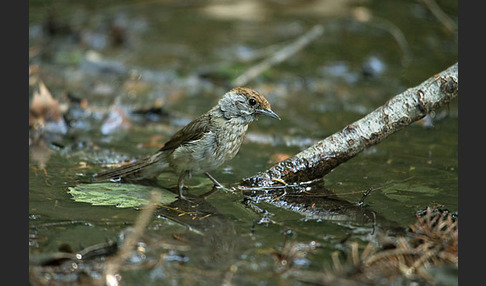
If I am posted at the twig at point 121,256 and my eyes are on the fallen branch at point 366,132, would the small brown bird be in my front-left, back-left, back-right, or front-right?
front-left

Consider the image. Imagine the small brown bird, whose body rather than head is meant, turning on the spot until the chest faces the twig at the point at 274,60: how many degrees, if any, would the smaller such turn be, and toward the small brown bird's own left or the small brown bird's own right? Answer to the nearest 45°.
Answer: approximately 90° to the small brown bird's own left

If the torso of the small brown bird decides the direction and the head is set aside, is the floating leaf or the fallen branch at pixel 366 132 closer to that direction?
the fallen branch

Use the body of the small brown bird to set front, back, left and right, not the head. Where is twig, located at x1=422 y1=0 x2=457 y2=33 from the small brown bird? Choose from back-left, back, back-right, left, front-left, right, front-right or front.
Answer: front-left

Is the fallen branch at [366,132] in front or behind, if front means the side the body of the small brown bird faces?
in front

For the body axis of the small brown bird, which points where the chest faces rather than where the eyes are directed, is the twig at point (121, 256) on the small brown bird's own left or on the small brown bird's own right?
on the small brown bird's own right

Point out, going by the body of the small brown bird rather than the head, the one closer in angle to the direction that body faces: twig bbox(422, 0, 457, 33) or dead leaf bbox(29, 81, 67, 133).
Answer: the twig

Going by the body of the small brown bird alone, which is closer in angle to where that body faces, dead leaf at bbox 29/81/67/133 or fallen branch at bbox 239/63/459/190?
the fallen branch

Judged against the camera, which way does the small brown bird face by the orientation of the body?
to the viewer's right

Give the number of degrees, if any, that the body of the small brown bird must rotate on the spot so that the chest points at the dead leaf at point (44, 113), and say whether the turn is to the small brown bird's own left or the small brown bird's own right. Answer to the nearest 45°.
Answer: approximately 135° to the small brown bird's own left

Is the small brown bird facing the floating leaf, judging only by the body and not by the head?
no

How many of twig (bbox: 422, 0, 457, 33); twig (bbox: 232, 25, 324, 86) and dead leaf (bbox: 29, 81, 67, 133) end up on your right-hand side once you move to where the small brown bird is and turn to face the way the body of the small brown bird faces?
0
